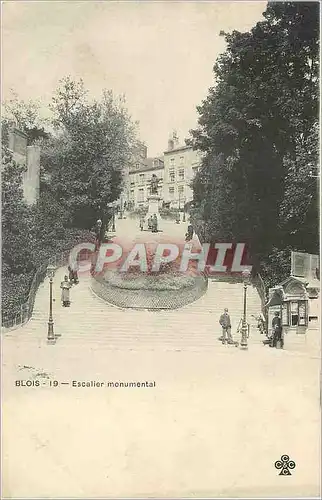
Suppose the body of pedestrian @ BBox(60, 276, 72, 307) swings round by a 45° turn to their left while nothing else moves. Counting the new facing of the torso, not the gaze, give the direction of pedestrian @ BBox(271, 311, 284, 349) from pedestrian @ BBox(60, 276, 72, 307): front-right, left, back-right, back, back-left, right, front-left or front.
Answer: front-left

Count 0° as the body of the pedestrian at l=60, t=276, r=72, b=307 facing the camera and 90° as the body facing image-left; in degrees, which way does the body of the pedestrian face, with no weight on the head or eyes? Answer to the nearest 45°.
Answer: approximately 0°
